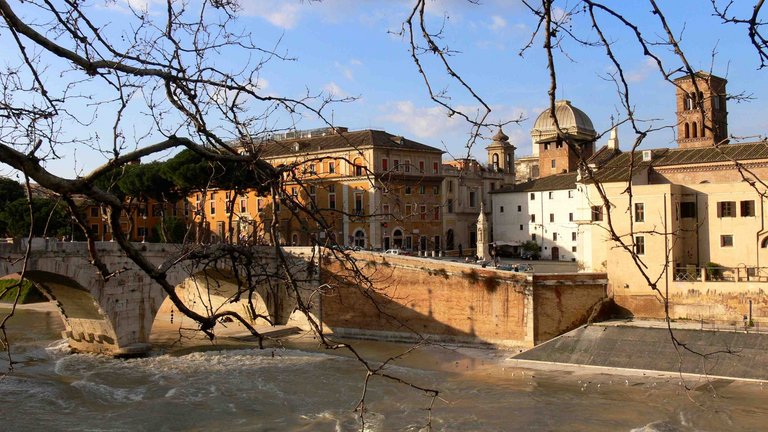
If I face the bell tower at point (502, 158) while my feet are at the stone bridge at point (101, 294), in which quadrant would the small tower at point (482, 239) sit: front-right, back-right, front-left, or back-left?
front-right

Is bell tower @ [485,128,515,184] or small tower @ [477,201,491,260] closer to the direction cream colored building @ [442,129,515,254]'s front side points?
the small tower

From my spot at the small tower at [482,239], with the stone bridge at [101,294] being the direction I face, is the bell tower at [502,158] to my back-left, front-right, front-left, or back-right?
back-right

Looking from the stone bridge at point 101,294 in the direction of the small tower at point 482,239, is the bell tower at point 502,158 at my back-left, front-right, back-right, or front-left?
front-left

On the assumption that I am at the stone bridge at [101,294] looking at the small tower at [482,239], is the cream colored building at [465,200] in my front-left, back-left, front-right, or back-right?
front-left

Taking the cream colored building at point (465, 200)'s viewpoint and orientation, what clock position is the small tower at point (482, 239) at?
The small tower is roughly at 12 o'clock from the cream colored building.

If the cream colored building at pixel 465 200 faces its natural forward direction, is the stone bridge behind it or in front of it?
in front

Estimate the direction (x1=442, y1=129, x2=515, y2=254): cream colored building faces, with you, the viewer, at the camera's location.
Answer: facing the viewer
